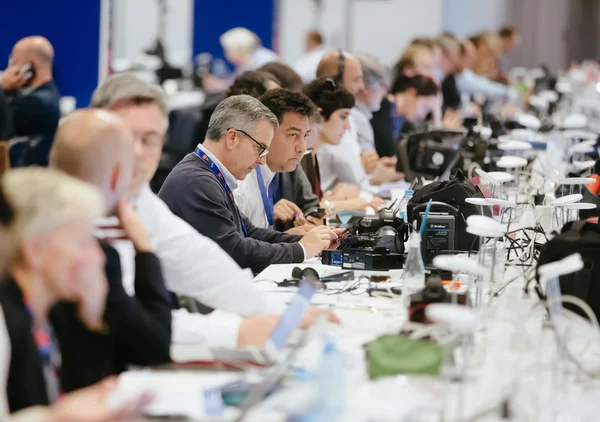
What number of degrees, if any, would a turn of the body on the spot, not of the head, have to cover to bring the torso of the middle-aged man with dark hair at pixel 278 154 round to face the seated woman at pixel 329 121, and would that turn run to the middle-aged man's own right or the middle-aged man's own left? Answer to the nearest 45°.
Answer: approximately 135° to the middle-aged man's own left

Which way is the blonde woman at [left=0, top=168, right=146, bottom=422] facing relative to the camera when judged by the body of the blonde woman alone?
to the viewer's right

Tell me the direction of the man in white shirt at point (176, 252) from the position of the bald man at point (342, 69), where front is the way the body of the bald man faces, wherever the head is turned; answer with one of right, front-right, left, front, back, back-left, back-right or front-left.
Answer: right

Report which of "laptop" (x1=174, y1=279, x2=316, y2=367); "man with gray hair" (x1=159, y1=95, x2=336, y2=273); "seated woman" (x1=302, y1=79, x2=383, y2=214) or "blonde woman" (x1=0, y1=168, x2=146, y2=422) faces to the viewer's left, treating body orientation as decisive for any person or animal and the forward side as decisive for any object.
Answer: the laptop

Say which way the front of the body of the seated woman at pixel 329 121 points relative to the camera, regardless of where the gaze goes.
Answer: to the viewer's right

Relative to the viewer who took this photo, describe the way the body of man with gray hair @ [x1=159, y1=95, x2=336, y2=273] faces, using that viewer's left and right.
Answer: facing to the right of the viewer

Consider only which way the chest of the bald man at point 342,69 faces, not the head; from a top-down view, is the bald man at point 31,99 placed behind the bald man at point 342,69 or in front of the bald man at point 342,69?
behind

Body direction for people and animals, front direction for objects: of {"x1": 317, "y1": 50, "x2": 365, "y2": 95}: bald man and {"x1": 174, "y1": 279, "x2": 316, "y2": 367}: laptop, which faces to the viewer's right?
the bald man

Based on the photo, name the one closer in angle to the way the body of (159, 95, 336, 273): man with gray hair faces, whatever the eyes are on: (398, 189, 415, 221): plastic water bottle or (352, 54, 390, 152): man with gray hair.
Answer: the plastic water bottle

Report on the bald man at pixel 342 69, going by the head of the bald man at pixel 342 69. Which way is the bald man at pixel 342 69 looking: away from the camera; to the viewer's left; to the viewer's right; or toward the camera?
to the viewer's right

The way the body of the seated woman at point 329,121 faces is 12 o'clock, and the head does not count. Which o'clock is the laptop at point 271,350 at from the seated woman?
The laptop is roughly at 3 o'clock from the seated woman.

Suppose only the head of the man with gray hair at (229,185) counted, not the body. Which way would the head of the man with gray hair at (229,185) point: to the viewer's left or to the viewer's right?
to the viewer's right

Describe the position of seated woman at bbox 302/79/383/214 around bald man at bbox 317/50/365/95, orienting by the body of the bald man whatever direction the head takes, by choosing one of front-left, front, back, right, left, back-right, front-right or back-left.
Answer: right

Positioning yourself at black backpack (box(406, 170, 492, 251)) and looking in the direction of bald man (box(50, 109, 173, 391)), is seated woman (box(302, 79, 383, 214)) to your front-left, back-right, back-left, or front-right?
back-right

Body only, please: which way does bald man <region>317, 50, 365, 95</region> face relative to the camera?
to the viewer's right

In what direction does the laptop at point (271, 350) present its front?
to the viewer's left

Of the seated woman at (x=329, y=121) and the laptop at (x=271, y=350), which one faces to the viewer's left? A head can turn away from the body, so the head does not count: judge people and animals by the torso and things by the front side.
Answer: the laptop
